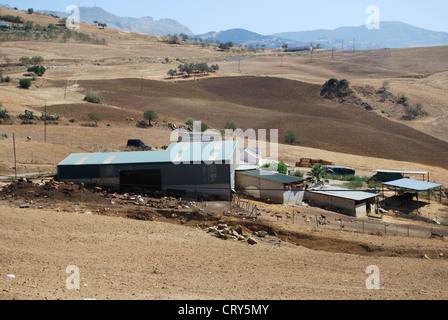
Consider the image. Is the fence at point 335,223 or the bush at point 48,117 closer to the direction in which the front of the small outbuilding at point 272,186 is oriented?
the fence

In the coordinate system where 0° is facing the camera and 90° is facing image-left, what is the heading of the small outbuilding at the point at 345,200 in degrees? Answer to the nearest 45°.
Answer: approximately 315°

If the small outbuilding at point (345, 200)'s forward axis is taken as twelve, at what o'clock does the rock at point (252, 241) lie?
The rock is roughly at 2 o'clock from the small outbuilding.

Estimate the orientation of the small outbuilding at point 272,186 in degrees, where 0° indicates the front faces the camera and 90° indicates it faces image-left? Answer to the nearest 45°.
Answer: approximately 315°

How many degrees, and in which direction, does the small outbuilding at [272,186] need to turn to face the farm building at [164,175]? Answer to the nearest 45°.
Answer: approximately 90° to its right

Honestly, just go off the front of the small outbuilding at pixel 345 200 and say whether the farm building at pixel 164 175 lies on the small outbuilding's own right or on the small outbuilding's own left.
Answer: on the small outbuilding's own right

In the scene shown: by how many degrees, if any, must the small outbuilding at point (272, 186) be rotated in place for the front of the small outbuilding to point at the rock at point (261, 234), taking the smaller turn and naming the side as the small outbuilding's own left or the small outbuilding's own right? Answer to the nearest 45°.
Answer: approximately 45° to the small outbuilding's own right

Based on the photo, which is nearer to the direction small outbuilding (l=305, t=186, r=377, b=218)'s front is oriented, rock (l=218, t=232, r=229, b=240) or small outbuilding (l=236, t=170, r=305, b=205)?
the rock

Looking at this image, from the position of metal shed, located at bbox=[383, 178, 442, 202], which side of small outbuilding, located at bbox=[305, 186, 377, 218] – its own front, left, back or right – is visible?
left
